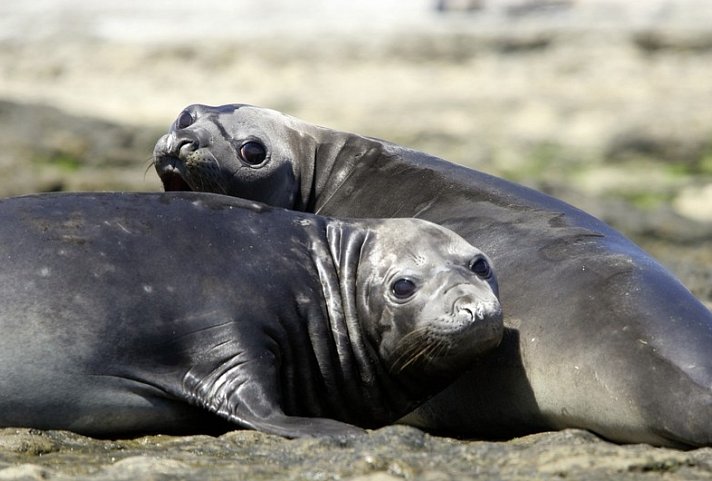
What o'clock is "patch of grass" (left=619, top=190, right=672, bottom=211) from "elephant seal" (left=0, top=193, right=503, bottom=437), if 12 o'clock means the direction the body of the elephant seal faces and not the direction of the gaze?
The patch of grass is roughly at 10 o'clock from the elephant seal.

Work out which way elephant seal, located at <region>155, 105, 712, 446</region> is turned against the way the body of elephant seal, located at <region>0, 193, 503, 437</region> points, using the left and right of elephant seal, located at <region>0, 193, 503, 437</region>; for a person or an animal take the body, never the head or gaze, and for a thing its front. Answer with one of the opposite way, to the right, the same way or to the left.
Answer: the opposite way

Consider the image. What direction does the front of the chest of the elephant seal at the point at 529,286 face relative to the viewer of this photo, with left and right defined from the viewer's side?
facing to the left of the viewer

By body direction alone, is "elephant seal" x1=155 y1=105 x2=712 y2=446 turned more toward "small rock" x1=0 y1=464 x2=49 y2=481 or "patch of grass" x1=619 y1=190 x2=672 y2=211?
the small rock

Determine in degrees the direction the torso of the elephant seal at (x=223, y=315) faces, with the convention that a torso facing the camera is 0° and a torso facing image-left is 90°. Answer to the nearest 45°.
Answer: approximately 270°

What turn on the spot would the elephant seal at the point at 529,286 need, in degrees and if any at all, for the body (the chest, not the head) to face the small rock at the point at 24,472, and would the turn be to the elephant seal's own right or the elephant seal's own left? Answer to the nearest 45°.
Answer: approximately 45° to the elephant seal's own left

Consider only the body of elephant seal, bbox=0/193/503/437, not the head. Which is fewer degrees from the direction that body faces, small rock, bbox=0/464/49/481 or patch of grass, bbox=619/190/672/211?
the patch of grass
